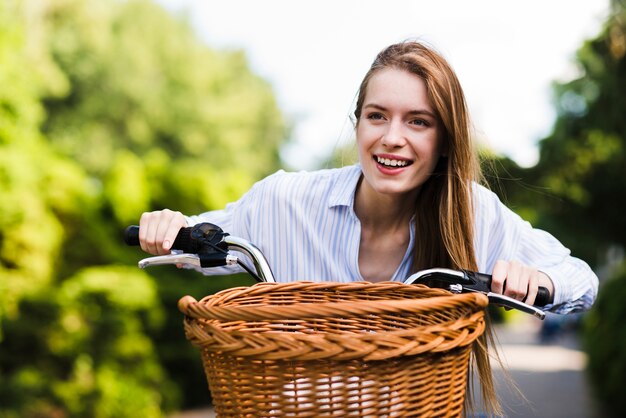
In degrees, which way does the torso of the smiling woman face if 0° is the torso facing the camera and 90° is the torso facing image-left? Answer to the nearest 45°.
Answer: approximately 0°

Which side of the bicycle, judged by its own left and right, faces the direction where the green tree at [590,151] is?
back

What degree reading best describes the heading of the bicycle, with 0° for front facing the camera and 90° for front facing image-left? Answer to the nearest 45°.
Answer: approximately 0°

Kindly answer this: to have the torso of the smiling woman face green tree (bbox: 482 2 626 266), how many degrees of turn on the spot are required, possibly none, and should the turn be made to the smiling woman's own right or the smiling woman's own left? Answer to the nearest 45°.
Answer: approximately 180°
